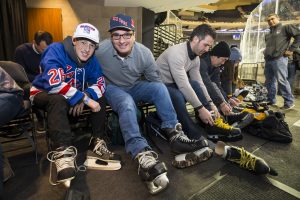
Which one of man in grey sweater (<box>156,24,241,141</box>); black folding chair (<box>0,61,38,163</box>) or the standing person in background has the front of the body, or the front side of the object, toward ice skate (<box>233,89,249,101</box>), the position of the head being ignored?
the standing person in background

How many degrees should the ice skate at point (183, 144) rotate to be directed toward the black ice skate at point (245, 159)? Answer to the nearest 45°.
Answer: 0° — it already faces it

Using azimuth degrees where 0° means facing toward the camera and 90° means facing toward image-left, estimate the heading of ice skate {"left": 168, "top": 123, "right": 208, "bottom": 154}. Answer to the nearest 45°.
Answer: approximately 270°

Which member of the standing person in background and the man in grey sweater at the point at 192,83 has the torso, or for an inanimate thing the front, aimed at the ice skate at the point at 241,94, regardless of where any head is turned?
the standing person in background

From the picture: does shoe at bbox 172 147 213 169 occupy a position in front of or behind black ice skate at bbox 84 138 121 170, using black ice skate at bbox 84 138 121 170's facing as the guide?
in front

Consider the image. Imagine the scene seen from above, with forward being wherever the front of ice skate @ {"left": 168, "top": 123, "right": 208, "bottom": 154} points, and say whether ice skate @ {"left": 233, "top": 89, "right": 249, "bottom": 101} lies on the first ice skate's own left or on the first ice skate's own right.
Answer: on the first ice skate's own left

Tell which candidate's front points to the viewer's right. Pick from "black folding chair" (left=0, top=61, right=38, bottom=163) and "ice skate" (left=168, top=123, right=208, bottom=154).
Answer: the ice skate

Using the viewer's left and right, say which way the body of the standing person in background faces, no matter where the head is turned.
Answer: facing the viewer and to the left of the viewer

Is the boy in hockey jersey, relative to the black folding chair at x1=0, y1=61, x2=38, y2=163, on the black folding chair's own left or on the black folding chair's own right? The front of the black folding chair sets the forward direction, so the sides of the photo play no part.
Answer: on the black folding chair's own left

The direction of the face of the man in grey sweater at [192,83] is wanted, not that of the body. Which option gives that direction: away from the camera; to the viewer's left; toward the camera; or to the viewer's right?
to the viewer's right

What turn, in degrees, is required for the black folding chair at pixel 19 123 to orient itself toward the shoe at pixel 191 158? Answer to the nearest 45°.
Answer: approximately 90° to its left

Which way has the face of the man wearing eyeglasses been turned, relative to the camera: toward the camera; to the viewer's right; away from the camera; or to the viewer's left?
toward the camera
